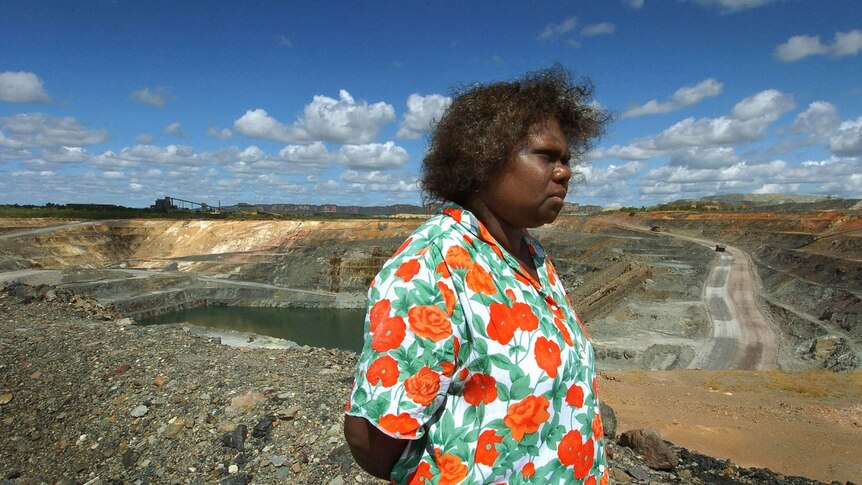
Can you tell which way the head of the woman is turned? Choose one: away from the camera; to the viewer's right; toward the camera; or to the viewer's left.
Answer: to the viewer's right

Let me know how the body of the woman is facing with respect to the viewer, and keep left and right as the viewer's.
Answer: facing the viewer and to the right of the viewer
